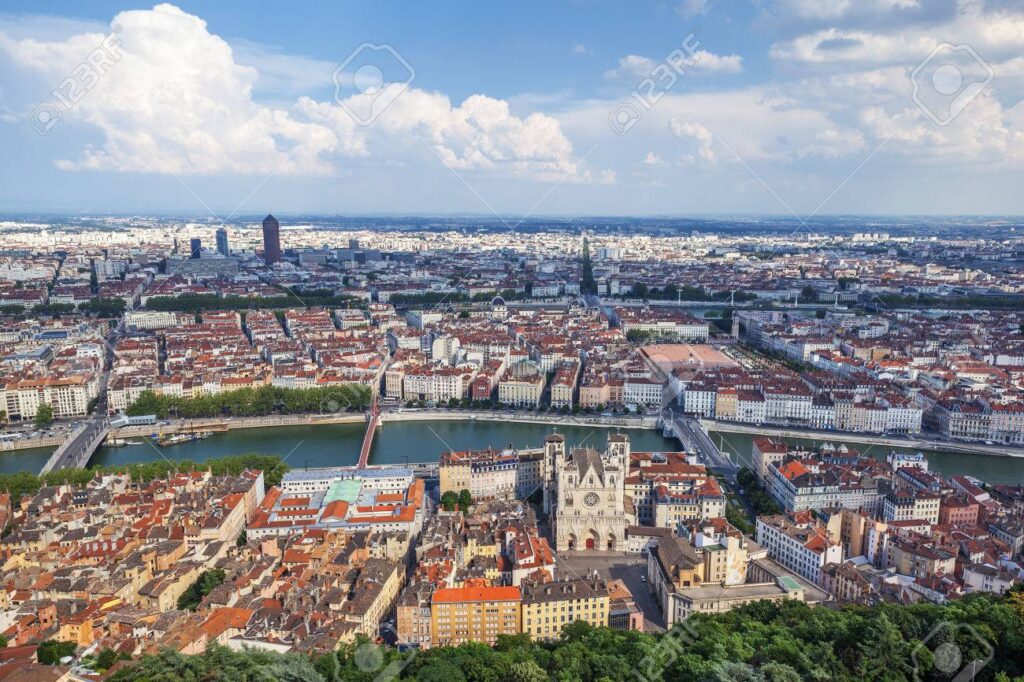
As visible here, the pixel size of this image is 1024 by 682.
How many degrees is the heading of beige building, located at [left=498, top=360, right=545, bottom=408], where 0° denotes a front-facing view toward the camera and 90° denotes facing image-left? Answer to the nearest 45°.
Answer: approximately 0°

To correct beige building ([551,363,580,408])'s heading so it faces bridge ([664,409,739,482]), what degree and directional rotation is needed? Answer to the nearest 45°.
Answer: approximately 45° to its left

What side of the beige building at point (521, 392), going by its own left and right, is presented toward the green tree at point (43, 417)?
right

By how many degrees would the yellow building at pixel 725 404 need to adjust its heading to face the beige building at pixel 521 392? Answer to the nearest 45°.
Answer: approximately 90° to its right

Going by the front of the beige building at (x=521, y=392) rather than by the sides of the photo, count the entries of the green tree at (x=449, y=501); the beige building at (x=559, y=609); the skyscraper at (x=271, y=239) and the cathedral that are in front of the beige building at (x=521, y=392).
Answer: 3

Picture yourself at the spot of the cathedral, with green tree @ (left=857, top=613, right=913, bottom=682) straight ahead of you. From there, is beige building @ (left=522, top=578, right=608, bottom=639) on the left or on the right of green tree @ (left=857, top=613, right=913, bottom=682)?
right
